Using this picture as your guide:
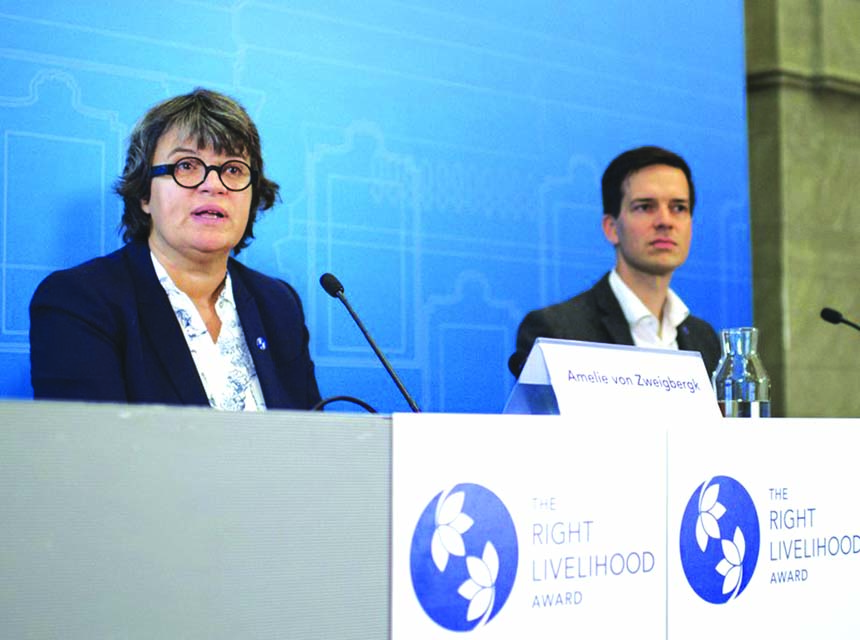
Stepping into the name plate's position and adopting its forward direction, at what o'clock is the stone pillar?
The stone pillar is roughly at 8 o'clock from the name plate.

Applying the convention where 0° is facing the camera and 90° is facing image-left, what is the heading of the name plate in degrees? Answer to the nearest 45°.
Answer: approximately 315°

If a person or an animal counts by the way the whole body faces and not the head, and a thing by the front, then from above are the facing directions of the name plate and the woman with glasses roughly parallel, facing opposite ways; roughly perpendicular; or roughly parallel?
roughly parallel

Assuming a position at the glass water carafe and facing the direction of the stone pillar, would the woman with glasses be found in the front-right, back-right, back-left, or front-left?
back-left

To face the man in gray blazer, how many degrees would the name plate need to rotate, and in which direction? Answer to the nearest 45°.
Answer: approximately 135° to its left

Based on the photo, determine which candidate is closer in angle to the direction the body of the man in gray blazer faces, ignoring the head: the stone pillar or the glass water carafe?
the glass water carafe

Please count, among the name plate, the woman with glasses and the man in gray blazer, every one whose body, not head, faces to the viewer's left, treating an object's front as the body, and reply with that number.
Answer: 0

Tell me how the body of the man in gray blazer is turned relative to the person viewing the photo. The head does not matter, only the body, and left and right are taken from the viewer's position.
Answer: facing the viewer and to the right of the viewer

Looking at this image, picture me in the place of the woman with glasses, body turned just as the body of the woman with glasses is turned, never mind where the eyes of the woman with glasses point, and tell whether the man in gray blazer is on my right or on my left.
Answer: on my left

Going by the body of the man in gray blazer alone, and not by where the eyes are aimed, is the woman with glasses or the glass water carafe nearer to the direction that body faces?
the glass water carafe
